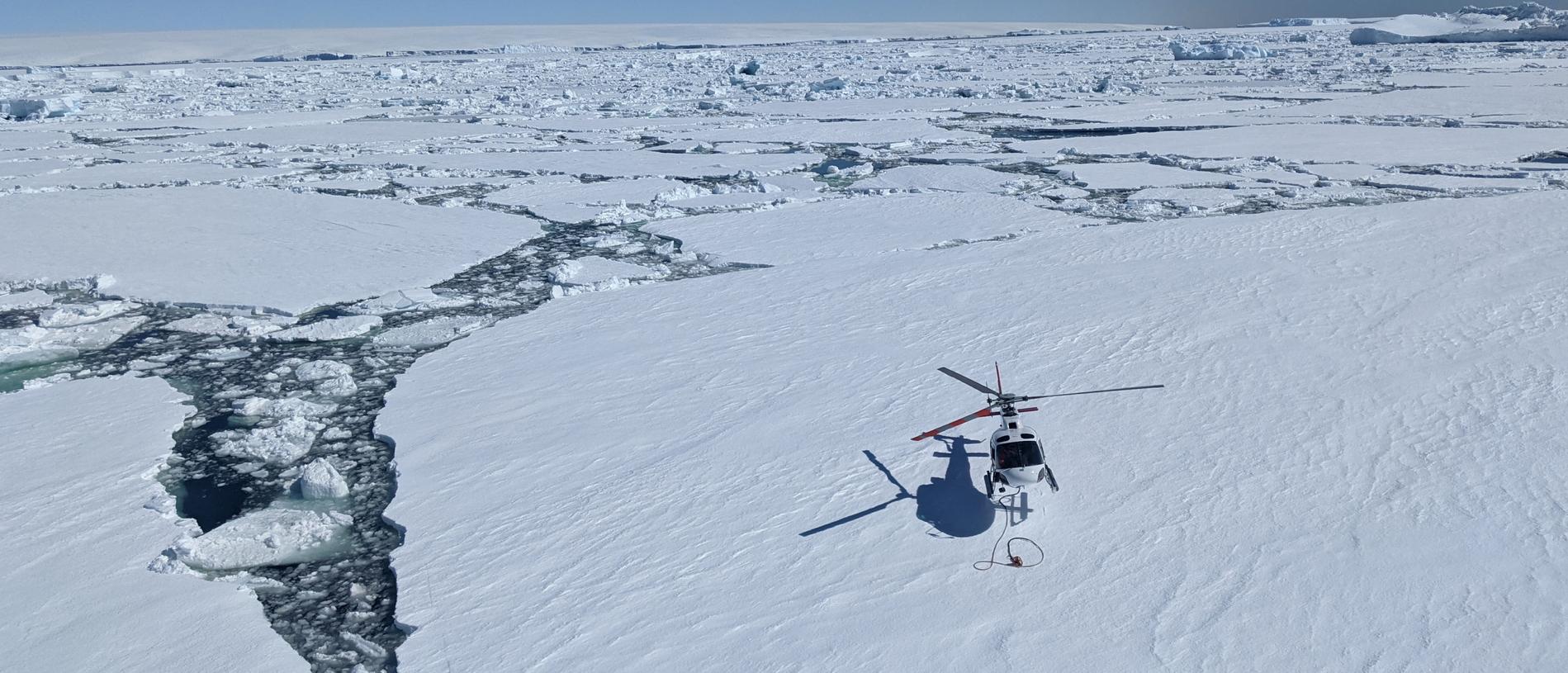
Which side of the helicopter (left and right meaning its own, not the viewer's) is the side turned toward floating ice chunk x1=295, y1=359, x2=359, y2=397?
right

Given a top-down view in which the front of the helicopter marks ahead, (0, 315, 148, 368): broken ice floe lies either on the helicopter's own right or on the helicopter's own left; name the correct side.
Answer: on the helicopter's own right

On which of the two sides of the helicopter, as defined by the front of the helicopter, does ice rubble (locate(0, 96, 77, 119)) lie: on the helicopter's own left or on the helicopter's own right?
on the helicopter's own right

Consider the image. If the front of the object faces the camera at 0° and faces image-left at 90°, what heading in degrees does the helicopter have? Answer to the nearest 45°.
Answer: approximately 0°

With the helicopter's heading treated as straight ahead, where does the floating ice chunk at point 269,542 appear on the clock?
The floating ice chunk is roughly at 3 o'clock from the helicopter.

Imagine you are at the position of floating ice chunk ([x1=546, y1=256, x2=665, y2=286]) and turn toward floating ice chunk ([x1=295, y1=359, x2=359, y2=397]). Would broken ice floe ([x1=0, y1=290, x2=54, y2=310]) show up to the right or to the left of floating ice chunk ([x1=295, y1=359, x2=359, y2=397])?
right

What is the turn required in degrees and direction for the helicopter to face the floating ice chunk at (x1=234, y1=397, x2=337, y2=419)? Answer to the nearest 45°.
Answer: approximately 90° to its right

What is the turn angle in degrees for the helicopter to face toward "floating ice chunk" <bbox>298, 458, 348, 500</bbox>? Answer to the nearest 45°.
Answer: approximately 90° to its right

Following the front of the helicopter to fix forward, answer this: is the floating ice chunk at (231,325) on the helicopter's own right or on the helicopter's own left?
on the helicopter's own right

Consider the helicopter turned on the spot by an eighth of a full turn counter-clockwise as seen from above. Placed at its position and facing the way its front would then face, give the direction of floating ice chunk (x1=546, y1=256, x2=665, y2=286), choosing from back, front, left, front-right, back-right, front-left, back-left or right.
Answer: back

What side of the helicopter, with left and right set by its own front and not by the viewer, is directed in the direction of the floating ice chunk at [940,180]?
back

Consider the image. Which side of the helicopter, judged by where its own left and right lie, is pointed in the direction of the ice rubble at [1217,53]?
back
